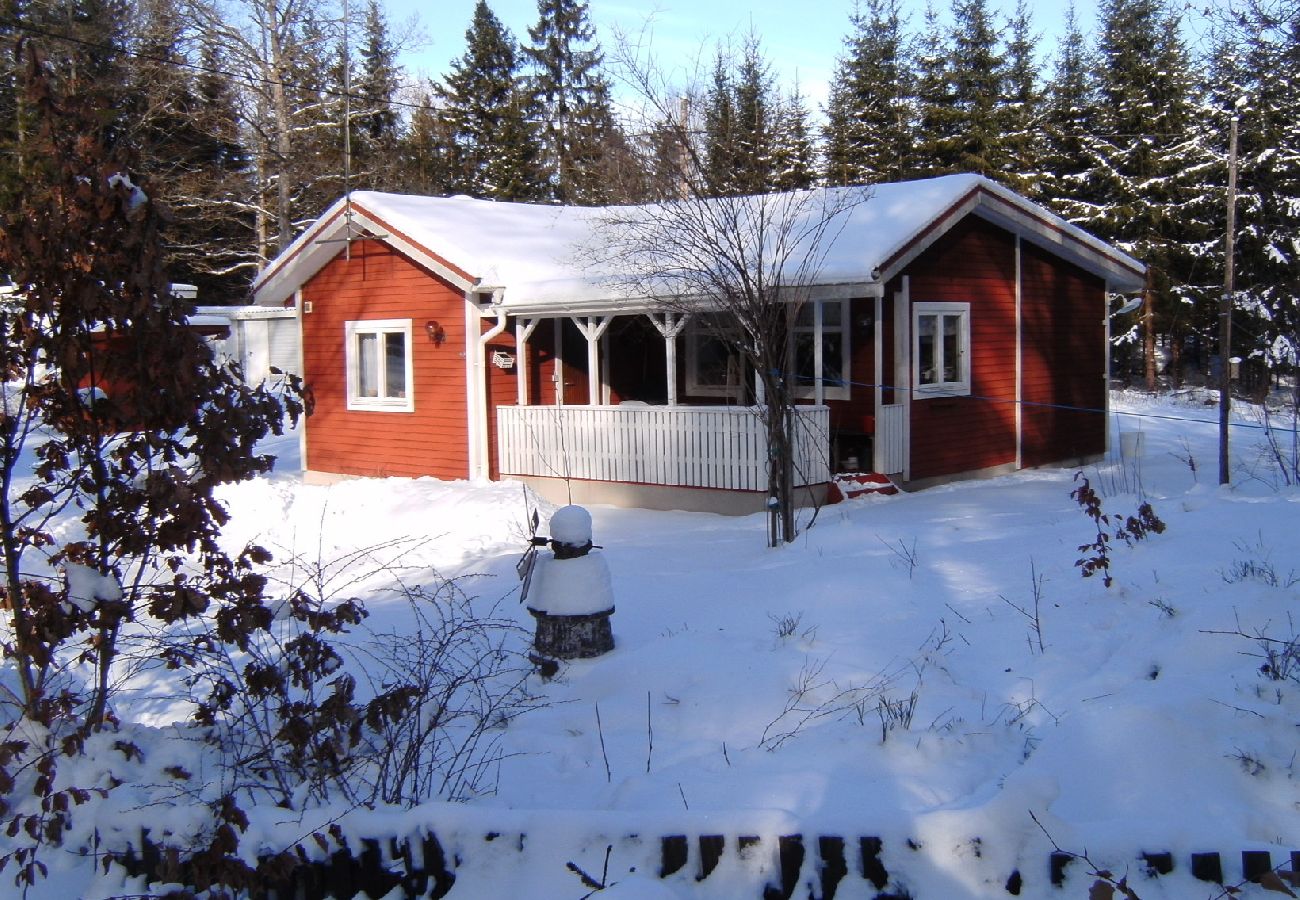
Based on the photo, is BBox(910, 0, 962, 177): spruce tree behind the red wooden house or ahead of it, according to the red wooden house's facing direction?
behind

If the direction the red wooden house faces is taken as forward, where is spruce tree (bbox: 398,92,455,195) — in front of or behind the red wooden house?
behind

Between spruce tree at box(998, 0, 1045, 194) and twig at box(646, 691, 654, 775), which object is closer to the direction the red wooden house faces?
the twig

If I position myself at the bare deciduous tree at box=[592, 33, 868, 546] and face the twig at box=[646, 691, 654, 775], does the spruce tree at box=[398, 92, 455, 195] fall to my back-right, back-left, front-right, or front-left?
back-right

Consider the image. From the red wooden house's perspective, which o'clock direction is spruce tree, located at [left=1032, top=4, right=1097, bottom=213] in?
The spruce tree is roughly at 7 o'clock from the red wooden house.

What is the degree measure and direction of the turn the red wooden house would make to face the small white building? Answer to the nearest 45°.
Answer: approximately 135° to its right

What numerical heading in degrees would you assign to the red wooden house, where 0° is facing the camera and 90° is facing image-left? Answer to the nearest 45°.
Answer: approximately 0°

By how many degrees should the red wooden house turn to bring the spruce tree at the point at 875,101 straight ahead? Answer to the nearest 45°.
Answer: approximately 180°

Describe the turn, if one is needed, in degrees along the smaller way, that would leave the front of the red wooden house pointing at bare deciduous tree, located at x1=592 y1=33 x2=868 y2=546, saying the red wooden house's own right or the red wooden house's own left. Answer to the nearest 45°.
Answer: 0° — it already faces it
